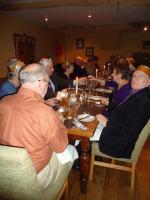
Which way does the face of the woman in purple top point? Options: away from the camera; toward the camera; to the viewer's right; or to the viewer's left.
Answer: to the viewer's left

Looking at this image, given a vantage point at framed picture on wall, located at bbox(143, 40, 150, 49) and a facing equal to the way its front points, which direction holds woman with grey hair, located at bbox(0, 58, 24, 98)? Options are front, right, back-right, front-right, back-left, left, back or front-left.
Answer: front

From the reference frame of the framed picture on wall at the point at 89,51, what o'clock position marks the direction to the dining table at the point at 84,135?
The dining table is roughly at 12 o'clock from the framed picture on wall.

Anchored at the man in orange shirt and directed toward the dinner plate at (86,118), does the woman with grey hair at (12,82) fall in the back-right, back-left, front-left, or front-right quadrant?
front-left

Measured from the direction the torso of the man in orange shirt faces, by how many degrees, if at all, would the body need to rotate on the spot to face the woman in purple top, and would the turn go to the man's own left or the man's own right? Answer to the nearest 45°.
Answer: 0° — they already face them

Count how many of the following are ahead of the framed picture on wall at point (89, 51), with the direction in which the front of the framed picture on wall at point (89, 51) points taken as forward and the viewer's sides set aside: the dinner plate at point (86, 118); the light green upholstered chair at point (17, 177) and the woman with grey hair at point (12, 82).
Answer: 3

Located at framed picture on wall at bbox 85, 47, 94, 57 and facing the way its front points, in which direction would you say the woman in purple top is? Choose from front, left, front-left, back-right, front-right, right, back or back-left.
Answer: front

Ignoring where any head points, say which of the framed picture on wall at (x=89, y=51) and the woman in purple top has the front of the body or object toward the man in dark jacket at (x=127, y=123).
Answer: the framed picture on wall

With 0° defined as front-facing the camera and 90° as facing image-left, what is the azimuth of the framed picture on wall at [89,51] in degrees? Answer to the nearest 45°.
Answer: approximately 0°

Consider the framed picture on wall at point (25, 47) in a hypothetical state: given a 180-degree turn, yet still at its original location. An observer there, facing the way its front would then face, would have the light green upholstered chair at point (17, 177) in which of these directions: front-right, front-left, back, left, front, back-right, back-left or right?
back-left

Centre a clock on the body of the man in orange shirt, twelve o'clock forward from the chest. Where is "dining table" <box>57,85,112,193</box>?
The dining table is roughly at 12 o'clock from the man in orange shirt.

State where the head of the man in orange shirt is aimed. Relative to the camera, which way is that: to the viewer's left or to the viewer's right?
to the viewer's right

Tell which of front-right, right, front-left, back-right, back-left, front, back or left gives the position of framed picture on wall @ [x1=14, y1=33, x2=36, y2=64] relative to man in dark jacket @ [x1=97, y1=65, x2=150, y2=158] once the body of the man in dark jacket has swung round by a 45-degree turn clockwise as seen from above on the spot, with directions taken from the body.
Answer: front

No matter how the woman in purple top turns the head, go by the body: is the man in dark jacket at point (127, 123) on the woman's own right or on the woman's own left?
on the woman's own left

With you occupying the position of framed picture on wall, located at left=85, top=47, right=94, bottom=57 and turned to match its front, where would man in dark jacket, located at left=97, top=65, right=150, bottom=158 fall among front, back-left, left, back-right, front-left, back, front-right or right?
front

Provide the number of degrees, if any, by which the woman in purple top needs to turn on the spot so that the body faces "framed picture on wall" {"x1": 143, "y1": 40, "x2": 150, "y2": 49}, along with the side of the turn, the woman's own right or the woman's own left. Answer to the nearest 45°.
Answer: approximately 90° to the woman's own right

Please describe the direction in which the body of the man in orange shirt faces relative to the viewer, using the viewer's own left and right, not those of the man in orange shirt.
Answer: facing away from the viewer and to the right of the viewer
